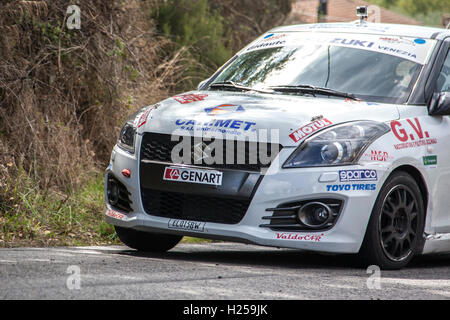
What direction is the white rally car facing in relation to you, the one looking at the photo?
facing the viewer and to the left of the viewer
